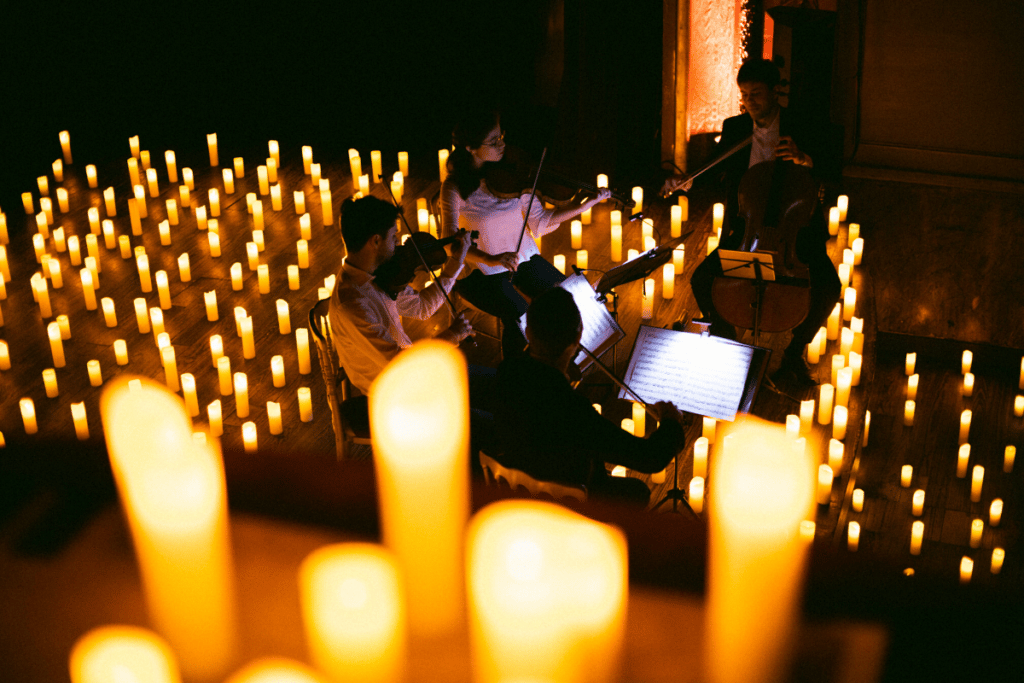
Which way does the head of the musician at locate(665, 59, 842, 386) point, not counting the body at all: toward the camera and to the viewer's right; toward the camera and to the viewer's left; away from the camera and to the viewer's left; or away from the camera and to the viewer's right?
toward the camera and to the viewer's left

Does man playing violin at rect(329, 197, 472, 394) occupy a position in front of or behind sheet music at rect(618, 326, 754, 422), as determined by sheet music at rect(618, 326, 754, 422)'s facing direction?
in front

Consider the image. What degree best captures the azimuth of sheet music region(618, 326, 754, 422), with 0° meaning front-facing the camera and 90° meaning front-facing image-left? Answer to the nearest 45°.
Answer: approximately 45°

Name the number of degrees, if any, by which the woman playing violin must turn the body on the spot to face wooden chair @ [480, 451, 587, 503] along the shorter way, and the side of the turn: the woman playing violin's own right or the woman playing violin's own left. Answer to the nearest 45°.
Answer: approximately 45° to the woman playing violin's own right

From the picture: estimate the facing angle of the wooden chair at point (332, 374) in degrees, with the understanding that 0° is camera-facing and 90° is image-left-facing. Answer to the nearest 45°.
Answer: approximately 270°

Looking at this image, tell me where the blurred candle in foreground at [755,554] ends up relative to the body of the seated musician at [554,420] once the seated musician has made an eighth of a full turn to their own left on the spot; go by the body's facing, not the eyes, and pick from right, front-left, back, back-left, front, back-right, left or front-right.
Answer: back

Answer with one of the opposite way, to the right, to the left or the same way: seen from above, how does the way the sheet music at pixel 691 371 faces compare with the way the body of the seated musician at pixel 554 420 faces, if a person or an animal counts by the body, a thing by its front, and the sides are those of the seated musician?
the opposite way

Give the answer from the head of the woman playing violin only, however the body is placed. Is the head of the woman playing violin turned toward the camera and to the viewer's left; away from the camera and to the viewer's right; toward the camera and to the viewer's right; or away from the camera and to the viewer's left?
toward the camera and to the viewer's right

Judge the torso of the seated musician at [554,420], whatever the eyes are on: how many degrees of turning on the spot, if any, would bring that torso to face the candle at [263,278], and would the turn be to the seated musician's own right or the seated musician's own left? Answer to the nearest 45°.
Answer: approximately 90° to the seated musician's own left

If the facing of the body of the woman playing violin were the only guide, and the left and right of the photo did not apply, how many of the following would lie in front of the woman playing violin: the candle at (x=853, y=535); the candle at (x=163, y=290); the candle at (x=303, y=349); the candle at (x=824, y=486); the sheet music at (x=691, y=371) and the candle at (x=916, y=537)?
4

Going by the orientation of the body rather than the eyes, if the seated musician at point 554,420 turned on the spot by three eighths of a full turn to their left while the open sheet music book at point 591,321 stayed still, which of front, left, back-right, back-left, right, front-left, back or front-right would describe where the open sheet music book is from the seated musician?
right

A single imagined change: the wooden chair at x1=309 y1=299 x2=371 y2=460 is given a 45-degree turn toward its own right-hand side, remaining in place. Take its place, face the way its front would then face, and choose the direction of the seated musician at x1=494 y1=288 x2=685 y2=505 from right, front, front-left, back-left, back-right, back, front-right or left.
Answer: front

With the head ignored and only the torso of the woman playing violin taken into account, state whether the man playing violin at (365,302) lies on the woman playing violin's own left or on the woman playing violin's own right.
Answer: on the woman playing violin's own right

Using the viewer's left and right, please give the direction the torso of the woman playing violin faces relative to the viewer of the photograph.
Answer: facing the viewer and to the right of the viewer

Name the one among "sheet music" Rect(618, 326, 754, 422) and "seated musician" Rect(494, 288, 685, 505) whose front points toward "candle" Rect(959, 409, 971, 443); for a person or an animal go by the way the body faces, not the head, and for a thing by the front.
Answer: the seated musician
